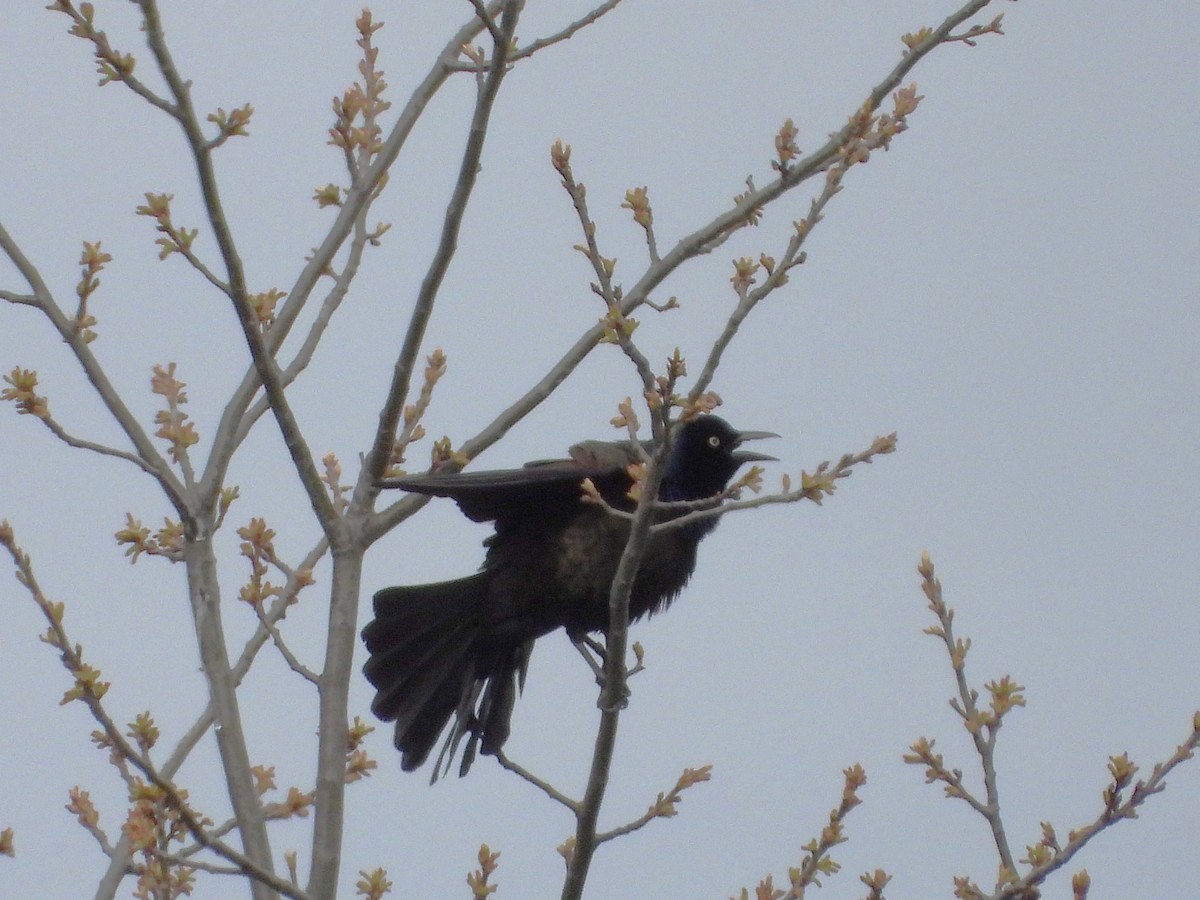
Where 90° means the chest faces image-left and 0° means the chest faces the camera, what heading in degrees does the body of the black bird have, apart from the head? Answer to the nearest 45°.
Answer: approximately 270°
